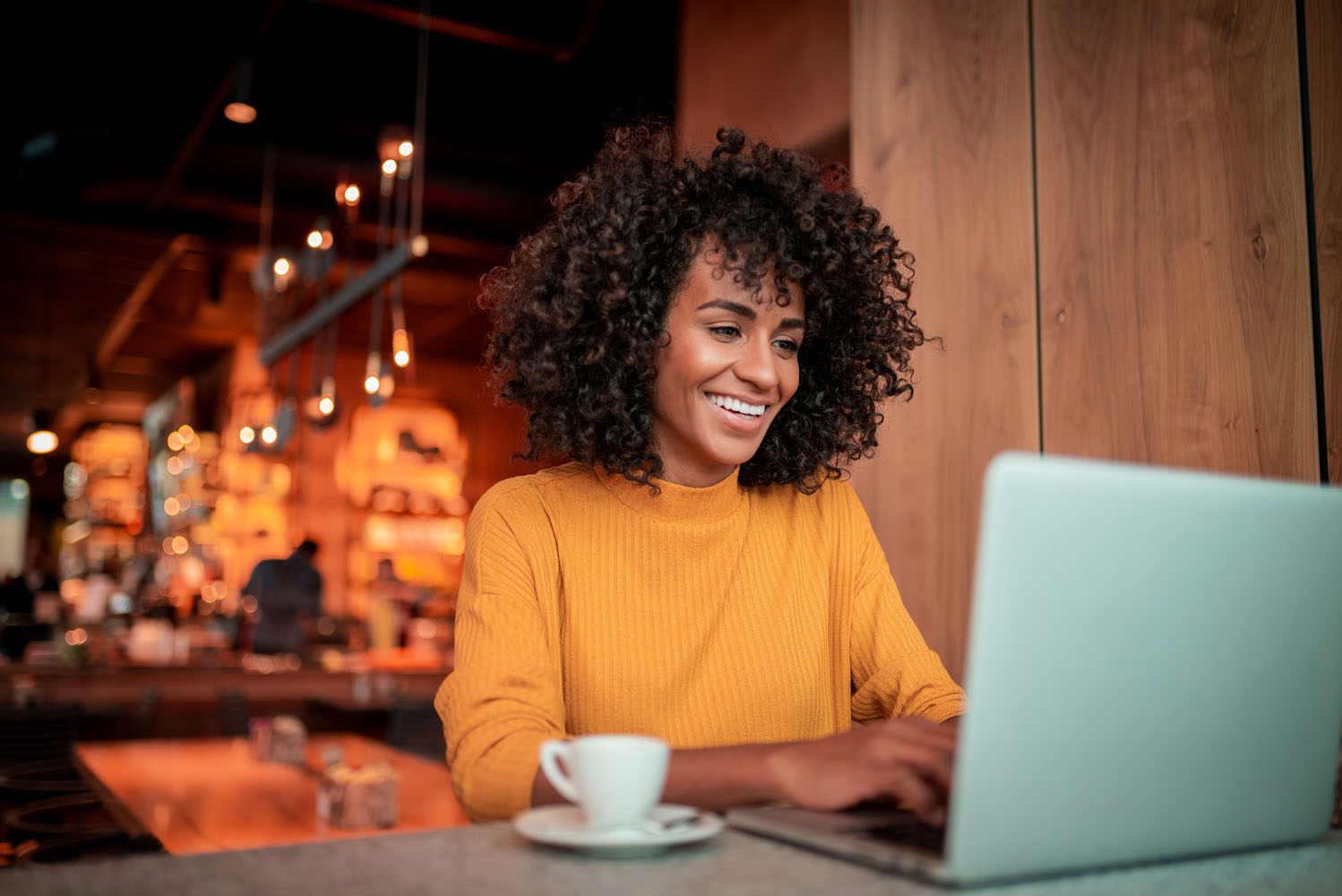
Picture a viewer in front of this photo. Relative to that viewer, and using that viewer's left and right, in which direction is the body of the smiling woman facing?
facing the viewer and to the right of the viewer

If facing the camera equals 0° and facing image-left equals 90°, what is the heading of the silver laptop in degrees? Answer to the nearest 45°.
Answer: approximately 135°

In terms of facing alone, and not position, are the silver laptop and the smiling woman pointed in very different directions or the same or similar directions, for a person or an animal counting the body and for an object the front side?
very different directions

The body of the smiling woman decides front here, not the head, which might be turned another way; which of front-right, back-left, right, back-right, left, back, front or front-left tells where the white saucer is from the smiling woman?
front-right

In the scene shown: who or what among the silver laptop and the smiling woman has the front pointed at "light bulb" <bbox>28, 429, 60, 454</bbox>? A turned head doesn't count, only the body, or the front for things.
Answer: the silver laptop

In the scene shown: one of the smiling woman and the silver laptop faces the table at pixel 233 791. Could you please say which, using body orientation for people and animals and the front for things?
the silver laptop

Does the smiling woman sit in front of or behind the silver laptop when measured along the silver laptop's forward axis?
in front

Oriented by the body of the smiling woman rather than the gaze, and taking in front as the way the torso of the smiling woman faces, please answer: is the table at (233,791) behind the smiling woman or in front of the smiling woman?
behind

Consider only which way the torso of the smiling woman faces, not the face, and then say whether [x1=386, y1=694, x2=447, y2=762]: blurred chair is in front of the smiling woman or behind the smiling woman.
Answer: behind

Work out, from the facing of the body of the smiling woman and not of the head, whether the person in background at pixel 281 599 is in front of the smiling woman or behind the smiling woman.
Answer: behind

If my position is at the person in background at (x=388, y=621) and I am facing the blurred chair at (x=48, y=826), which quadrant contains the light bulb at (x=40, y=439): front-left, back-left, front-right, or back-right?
back-right

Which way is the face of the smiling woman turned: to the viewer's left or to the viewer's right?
to the viewer's right
